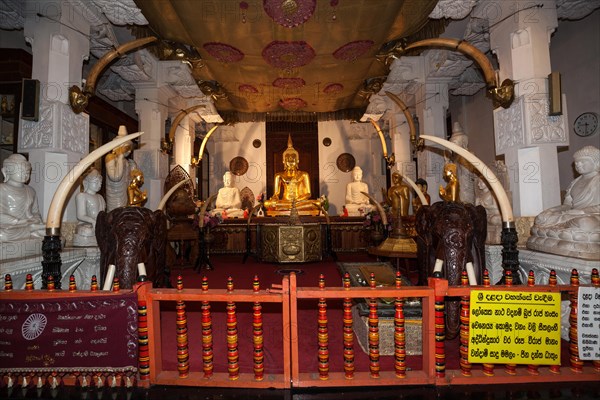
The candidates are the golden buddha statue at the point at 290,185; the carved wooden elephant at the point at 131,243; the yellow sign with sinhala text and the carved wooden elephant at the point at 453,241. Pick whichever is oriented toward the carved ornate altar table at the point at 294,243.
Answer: the golden buddha statue

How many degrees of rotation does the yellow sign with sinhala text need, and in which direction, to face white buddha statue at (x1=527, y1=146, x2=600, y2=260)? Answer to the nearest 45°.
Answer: approximately 180°

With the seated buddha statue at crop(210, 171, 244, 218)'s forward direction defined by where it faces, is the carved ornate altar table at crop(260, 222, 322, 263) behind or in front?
in front

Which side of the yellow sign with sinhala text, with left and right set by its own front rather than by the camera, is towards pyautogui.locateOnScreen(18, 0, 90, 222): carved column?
right

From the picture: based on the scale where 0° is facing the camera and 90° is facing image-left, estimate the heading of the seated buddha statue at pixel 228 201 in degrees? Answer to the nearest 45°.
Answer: approximately 0°

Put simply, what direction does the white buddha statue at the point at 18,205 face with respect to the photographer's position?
facing the viewer and to the right of the viewer

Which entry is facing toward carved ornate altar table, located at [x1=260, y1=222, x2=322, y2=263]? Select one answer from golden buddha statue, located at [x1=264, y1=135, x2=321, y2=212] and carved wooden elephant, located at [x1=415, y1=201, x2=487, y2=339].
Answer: the golden buddha statue
